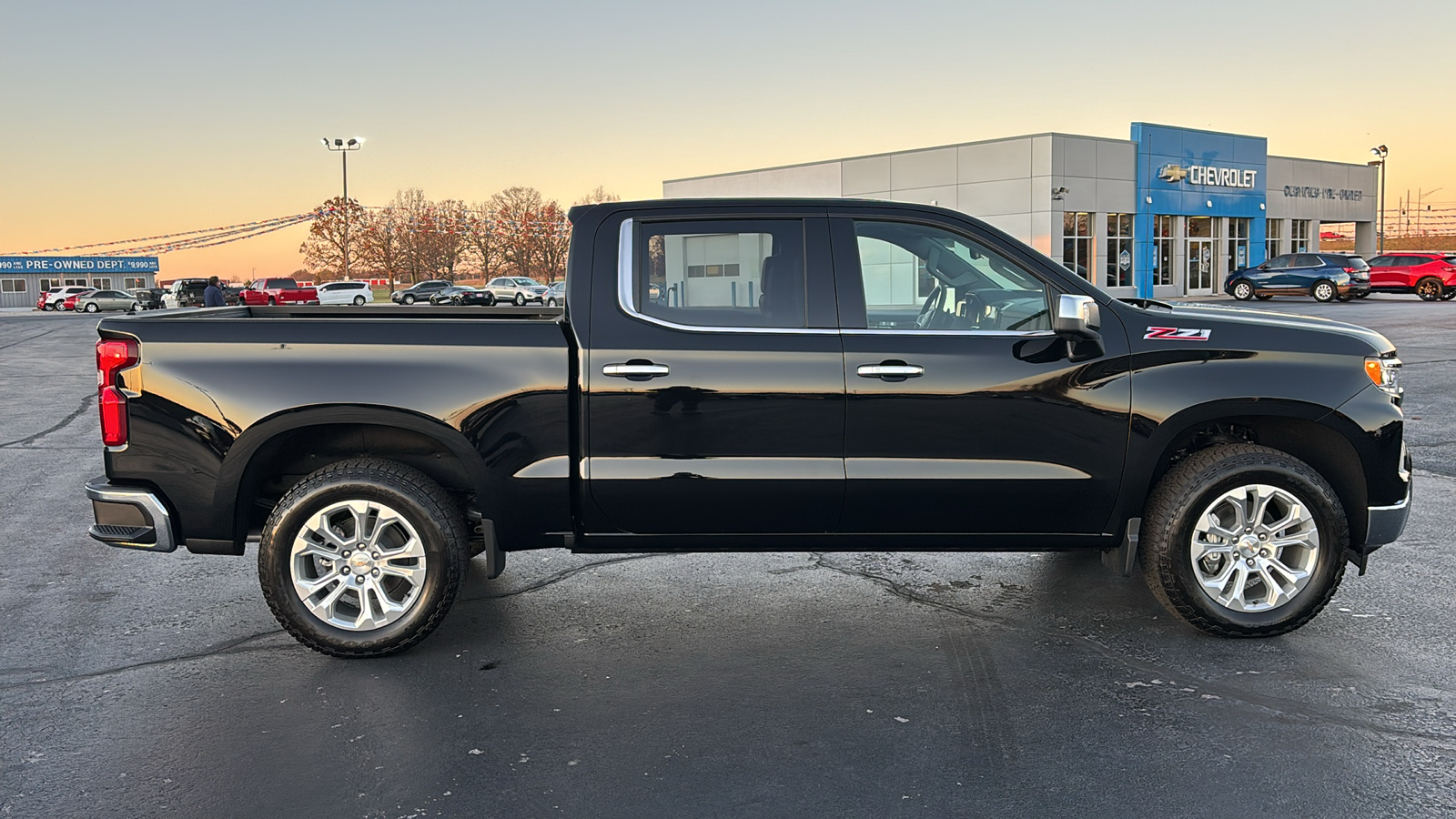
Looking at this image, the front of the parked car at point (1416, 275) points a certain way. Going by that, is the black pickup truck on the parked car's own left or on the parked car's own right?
on the parked car's own left

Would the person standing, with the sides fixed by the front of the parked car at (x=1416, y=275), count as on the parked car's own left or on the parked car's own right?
on the parked car's own left

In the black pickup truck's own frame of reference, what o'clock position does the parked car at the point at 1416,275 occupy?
The parked car is roughly at 10 o'clock from the black pickup truck.

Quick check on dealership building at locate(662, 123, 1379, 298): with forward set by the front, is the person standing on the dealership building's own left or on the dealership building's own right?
on the dealership building's own right

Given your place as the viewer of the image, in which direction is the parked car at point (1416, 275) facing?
facing away from the viewer and to the left of the viewer

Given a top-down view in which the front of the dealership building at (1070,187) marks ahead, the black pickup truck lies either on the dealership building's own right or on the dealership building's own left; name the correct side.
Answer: on the dealership building's own right

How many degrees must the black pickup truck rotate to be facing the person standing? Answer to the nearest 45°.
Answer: approximately 135° to its left

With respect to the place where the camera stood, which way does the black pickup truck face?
facing to the right of the viewer

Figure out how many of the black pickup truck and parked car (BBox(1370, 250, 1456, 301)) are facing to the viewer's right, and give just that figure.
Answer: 1
